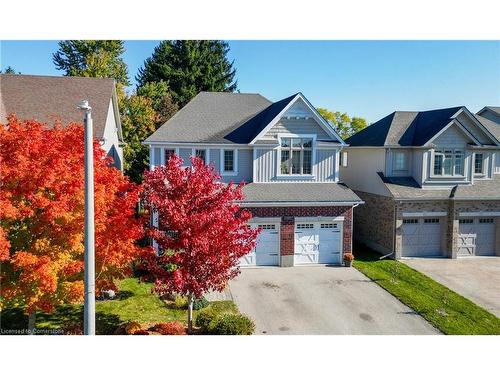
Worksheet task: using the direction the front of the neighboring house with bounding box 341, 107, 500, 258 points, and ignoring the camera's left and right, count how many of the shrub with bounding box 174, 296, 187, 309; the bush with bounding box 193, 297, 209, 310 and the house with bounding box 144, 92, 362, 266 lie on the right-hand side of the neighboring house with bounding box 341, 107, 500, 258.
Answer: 3

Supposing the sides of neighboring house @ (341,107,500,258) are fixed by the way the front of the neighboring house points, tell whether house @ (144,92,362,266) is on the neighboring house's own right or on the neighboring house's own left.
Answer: on the neighboring house's own right

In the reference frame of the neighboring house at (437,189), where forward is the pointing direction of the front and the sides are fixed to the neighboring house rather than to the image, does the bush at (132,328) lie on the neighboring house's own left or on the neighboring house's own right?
on the neighboring house's own right

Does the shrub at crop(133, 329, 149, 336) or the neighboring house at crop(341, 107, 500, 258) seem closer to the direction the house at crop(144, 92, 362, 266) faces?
the shrub

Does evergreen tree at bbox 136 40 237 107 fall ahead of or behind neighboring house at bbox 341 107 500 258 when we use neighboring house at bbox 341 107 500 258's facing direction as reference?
behind

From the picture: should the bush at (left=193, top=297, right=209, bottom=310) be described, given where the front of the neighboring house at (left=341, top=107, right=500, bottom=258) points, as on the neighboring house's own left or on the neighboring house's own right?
on the neighboring house's own right

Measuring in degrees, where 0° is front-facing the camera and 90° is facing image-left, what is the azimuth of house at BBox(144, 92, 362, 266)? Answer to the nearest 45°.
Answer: approximately 0°

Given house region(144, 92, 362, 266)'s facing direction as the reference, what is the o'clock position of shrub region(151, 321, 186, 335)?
The shrub is roughly at 1 o'clock from the house.

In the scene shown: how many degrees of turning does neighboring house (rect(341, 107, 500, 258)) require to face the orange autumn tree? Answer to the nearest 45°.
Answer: approximately 90° to its right

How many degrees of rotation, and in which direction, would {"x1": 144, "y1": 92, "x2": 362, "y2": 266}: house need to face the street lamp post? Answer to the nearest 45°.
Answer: approximately 45° to its right
